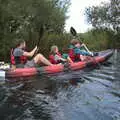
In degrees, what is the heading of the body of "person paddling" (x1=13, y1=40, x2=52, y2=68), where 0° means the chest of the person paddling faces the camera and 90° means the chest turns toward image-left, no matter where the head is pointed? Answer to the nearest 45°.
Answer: approximately 270°

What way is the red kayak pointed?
to the viewer's right

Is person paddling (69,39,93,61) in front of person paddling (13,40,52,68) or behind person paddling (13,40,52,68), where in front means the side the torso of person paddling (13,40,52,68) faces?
in front

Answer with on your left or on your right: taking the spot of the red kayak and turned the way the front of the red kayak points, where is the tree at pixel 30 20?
on your left

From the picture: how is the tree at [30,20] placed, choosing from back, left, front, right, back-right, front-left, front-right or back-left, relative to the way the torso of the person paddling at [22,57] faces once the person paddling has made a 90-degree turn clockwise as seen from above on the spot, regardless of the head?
back
